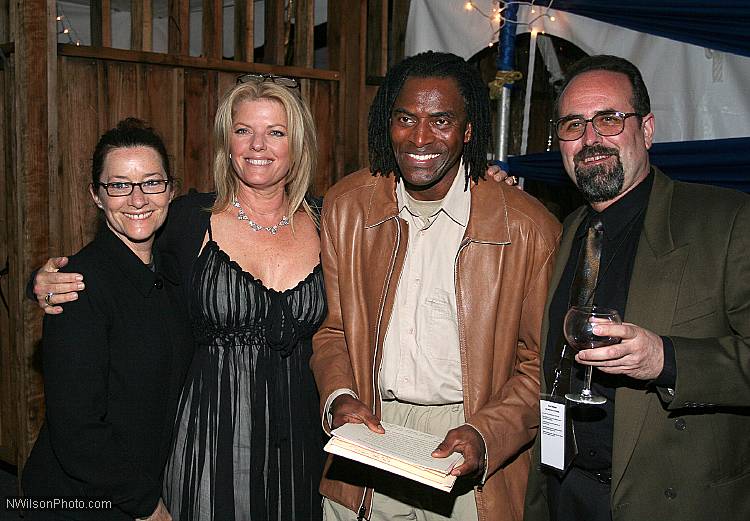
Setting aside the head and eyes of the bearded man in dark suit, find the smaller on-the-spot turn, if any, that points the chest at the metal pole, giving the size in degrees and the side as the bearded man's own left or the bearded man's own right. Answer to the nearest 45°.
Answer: approximately 135° to the bearded man's own right

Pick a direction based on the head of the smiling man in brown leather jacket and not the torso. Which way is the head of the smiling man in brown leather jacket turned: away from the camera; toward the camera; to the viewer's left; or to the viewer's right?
toward the camera

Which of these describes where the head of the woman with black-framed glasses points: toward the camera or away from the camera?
toward the camera

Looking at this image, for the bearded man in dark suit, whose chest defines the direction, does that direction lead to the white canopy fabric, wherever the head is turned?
no

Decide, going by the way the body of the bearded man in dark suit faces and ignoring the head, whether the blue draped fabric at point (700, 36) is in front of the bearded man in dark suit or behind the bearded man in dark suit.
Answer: behind

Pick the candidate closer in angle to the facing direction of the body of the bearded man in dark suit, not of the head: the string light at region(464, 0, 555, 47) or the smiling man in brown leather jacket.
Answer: the smiling man in brown leather jacket

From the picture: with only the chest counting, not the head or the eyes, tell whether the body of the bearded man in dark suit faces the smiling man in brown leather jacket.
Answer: no

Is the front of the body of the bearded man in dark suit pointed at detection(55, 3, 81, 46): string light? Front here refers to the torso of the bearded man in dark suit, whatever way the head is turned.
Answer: no

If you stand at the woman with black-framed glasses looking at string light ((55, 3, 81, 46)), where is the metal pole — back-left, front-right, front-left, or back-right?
front-right

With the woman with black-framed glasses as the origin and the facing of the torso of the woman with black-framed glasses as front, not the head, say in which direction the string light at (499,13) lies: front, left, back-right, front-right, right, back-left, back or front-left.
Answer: left

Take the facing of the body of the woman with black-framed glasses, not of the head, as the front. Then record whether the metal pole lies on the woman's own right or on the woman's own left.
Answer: on the woman's own left

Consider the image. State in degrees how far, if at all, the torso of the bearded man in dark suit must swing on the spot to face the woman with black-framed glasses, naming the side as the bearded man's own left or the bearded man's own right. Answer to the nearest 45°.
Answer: approximately 45° to the bearded man's own right

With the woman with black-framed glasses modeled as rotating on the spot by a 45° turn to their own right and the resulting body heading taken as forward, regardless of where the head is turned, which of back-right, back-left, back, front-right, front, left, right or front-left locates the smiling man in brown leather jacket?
left

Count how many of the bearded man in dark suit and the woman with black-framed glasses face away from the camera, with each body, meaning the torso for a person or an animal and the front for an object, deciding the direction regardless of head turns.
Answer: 0

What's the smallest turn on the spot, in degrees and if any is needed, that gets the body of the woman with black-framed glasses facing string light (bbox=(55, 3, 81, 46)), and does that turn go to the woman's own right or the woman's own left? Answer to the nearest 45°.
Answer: approximately 135° to the woman's own left

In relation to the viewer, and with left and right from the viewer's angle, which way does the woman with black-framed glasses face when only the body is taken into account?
facing the viewer and to the right of the viewer
